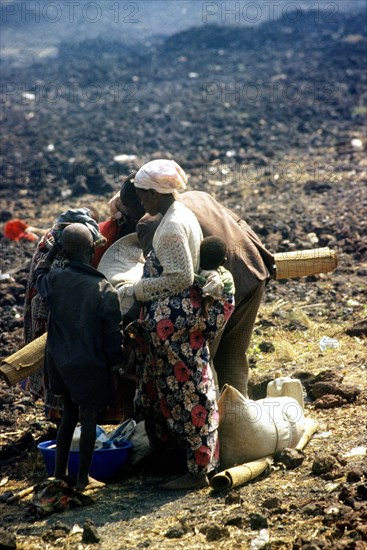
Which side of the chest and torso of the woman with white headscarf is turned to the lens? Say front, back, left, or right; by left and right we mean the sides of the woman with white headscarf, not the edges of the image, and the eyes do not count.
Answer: left

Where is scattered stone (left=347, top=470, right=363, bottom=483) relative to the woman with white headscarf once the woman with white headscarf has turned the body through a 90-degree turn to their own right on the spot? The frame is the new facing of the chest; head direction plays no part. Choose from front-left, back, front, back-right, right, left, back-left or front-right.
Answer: back-right

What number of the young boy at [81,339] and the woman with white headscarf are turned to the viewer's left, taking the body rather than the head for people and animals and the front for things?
1

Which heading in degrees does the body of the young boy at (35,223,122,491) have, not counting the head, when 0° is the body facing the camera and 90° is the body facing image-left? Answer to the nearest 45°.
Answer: approximately 180°

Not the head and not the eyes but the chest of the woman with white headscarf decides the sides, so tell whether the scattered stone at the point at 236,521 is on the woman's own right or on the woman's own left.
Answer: on the woman's own left

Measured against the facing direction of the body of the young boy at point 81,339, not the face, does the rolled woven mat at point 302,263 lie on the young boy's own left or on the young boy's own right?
on the young boy's own right

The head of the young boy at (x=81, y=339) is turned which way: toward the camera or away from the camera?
away from the camera

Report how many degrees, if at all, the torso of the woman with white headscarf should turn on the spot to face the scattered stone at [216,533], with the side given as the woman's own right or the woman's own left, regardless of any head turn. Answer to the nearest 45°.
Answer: approximately 90° to the woman's own left

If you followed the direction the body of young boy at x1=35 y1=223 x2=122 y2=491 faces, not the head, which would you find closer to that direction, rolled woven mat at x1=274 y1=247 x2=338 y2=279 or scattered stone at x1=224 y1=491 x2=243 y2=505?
the rolled woven mat
